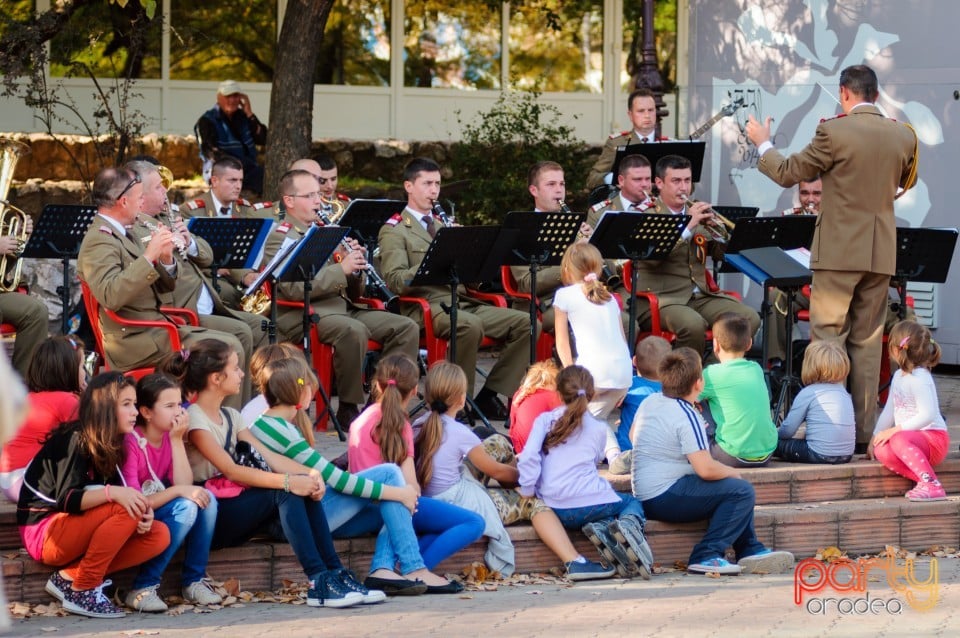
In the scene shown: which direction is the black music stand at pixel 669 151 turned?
away from the camera

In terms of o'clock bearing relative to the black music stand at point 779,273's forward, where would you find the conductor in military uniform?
The conductor in military uniform is roughly at 12 o'clock from the black music stand.

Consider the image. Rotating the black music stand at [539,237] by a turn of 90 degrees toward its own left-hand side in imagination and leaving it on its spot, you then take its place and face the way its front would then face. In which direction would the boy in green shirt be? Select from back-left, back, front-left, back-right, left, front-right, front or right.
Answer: back-left

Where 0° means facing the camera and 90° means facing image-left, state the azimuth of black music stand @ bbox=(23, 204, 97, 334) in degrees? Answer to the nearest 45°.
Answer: approximately 135°

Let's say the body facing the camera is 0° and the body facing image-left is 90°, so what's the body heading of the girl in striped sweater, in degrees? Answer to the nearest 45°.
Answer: approximately 270°

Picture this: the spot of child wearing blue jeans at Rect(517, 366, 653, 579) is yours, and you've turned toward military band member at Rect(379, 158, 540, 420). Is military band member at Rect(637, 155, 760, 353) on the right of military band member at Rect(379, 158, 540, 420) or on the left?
right

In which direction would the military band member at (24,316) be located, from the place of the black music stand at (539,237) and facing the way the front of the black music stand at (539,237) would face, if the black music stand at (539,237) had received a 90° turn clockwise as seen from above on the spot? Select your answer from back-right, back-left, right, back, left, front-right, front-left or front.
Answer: back

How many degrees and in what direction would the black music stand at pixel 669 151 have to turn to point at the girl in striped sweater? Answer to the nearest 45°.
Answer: approximately 180°

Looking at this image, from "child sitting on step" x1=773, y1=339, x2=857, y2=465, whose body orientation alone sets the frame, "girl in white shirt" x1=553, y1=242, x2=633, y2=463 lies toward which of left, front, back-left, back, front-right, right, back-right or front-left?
front-left

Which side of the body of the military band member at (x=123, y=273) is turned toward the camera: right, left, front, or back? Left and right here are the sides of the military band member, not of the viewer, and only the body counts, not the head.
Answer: right

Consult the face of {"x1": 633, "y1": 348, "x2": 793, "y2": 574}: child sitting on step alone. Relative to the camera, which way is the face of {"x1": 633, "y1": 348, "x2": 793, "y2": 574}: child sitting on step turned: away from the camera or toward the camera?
away from the camera

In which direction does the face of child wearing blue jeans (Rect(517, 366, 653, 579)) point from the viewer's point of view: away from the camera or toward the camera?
away from the camera

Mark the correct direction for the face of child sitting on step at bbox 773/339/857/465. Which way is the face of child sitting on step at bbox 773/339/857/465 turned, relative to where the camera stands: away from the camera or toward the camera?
away from the camera
